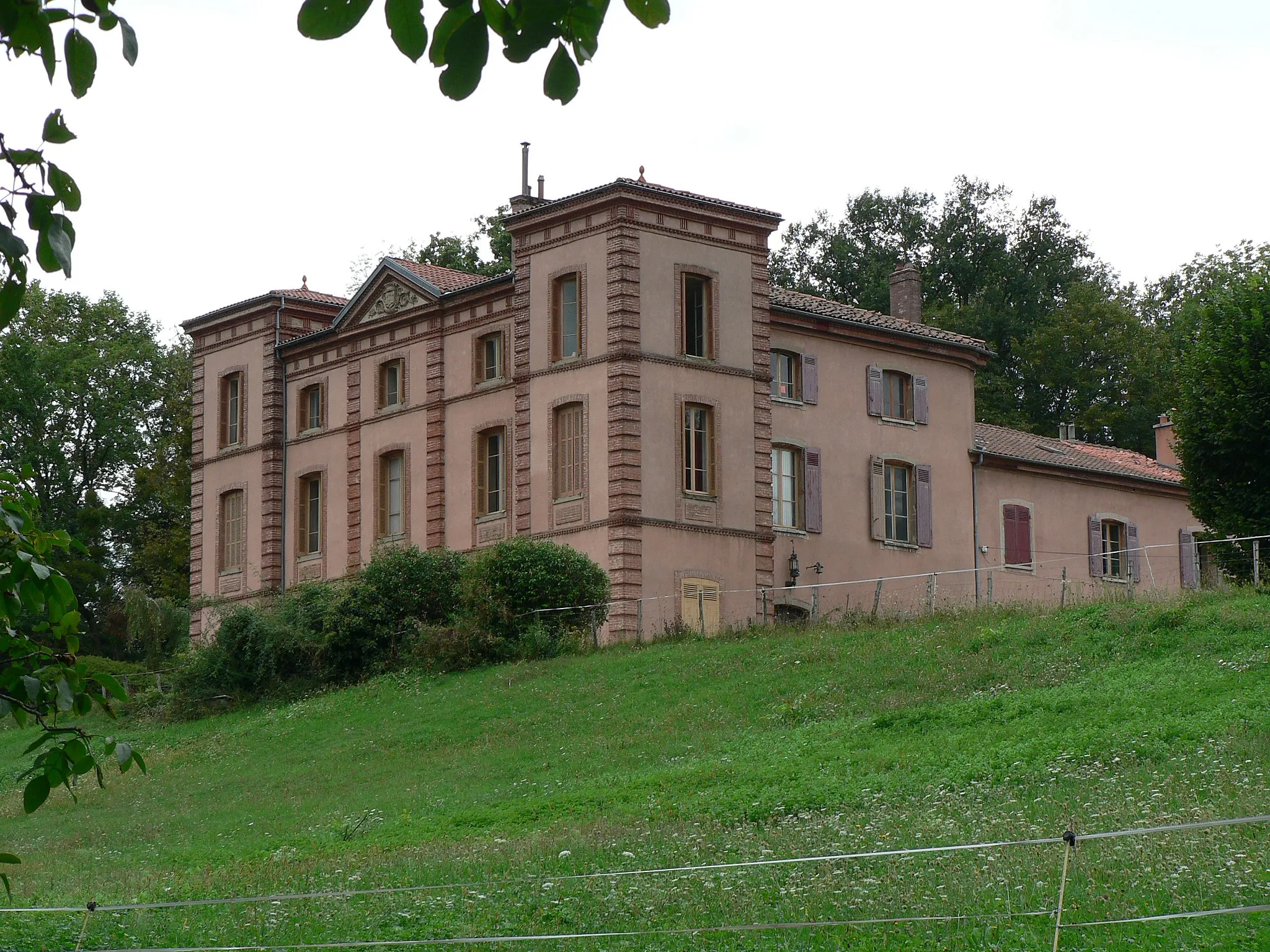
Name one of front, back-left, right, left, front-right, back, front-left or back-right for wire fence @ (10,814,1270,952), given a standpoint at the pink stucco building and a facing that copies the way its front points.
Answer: front-left

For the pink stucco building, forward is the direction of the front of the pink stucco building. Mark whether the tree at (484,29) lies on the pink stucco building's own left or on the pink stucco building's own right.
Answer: on the pink stucco building's own left

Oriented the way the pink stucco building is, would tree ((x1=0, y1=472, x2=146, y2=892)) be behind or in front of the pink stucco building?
in front

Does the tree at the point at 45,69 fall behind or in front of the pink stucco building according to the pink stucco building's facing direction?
in front

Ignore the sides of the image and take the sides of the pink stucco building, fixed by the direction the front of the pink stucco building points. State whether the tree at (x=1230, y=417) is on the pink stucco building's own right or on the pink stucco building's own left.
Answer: on the pink stucco building's own left

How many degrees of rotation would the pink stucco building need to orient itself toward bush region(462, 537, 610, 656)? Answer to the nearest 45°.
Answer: approximately 45° to its left
